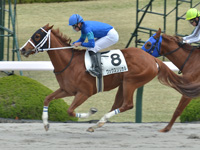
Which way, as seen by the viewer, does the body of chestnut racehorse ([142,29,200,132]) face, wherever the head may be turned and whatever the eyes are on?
to the viewer's left

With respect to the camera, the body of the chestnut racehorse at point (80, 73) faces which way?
to the viewer's left

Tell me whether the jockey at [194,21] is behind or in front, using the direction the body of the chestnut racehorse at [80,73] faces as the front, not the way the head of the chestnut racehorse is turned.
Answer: behind

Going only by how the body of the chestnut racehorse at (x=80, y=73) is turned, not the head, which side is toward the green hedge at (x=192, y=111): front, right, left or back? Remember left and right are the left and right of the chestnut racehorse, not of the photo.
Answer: back

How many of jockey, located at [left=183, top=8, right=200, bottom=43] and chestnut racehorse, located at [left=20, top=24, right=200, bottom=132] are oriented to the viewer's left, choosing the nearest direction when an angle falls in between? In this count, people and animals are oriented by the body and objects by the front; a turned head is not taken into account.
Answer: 2

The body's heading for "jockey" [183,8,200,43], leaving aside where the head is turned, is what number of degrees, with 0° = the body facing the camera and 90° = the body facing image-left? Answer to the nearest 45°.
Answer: approximately 90°

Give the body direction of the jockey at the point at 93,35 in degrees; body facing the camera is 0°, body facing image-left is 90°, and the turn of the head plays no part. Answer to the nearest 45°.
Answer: approximately 90°

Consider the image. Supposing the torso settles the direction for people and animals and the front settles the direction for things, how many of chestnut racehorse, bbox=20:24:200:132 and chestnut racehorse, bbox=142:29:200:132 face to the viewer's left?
2

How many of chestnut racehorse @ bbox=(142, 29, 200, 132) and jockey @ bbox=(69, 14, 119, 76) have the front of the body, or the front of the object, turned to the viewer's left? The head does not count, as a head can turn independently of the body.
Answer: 2
